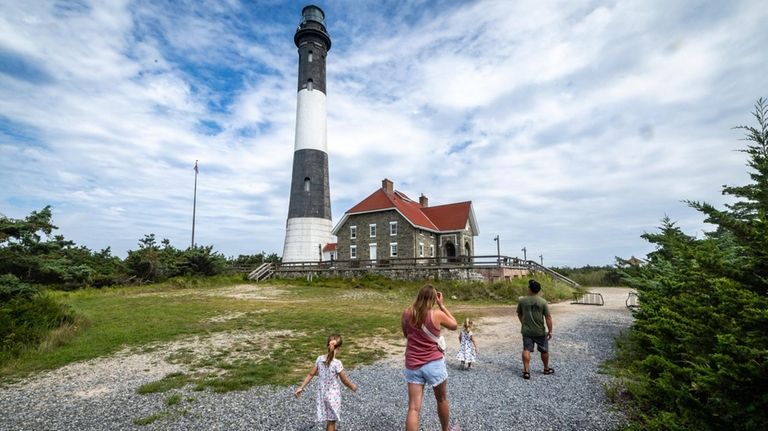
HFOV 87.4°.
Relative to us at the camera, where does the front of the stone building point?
facing the viewer and to the right of the viewer

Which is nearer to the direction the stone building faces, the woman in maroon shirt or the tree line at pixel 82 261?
the woman in maroon shirt

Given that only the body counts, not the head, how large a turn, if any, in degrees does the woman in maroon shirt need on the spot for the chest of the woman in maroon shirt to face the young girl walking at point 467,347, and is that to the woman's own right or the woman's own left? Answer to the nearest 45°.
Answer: approximately 45° to the woman's own left

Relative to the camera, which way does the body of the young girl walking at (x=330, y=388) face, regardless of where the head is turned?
away from the camera

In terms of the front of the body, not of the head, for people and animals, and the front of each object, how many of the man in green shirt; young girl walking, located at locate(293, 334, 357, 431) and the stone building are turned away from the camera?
2

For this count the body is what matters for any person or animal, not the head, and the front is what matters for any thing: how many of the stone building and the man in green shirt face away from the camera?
1

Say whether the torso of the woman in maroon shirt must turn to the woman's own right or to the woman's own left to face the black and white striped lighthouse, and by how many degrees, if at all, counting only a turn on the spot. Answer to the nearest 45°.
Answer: approximately 45° to the woman's own left

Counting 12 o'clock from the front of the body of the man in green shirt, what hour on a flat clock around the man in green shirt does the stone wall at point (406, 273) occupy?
The stone wall is roughly at 11 o'clock from the man in green shirt.

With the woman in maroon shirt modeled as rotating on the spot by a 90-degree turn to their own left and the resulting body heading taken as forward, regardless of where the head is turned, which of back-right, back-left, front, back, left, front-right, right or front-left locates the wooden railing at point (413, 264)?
front-right

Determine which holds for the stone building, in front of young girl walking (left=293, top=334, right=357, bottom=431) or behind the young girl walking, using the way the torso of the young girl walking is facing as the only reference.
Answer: in front

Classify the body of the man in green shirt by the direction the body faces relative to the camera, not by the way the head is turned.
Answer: away from the camera

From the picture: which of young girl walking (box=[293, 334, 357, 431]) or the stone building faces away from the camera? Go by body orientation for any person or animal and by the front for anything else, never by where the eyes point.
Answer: the young girl walking

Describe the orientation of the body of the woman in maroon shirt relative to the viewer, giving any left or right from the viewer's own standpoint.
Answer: facing away from the viewer and to the right of the viewer

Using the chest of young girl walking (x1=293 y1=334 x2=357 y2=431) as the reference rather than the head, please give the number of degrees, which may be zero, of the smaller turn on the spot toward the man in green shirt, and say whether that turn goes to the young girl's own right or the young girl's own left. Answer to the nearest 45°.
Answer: approximately 45° to the young girl's own right

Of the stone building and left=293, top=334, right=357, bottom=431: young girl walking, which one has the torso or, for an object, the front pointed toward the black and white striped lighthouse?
the young girl walking

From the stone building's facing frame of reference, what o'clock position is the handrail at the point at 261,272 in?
The handrail is roughly at 4 o'clock from the stone building.
